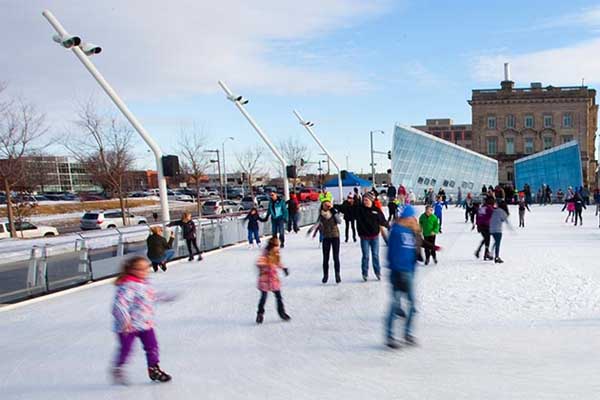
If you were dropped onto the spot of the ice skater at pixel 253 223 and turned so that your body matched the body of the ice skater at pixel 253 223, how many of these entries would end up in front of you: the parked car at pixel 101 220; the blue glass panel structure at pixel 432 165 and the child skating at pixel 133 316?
1

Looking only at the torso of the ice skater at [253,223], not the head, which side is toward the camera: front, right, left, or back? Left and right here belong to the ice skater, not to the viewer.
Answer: front

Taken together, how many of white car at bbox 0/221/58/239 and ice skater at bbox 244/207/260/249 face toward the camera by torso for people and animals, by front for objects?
1

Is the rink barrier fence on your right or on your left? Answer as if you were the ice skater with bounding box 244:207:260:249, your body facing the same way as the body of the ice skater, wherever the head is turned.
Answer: on your right

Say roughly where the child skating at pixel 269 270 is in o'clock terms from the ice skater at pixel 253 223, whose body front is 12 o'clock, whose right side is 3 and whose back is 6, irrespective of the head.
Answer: The child skating is roughly at 12 o'clock from the ice skater.

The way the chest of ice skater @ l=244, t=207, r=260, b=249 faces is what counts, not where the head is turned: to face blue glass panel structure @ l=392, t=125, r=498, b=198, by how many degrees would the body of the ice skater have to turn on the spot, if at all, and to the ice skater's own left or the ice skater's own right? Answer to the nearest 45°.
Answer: approximately 135° to the ice skater's own left

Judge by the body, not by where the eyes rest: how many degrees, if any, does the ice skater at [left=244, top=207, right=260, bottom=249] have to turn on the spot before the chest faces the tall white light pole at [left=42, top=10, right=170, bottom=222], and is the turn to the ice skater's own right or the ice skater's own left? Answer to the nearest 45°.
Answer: approximately 45° to the ice skater's own right
